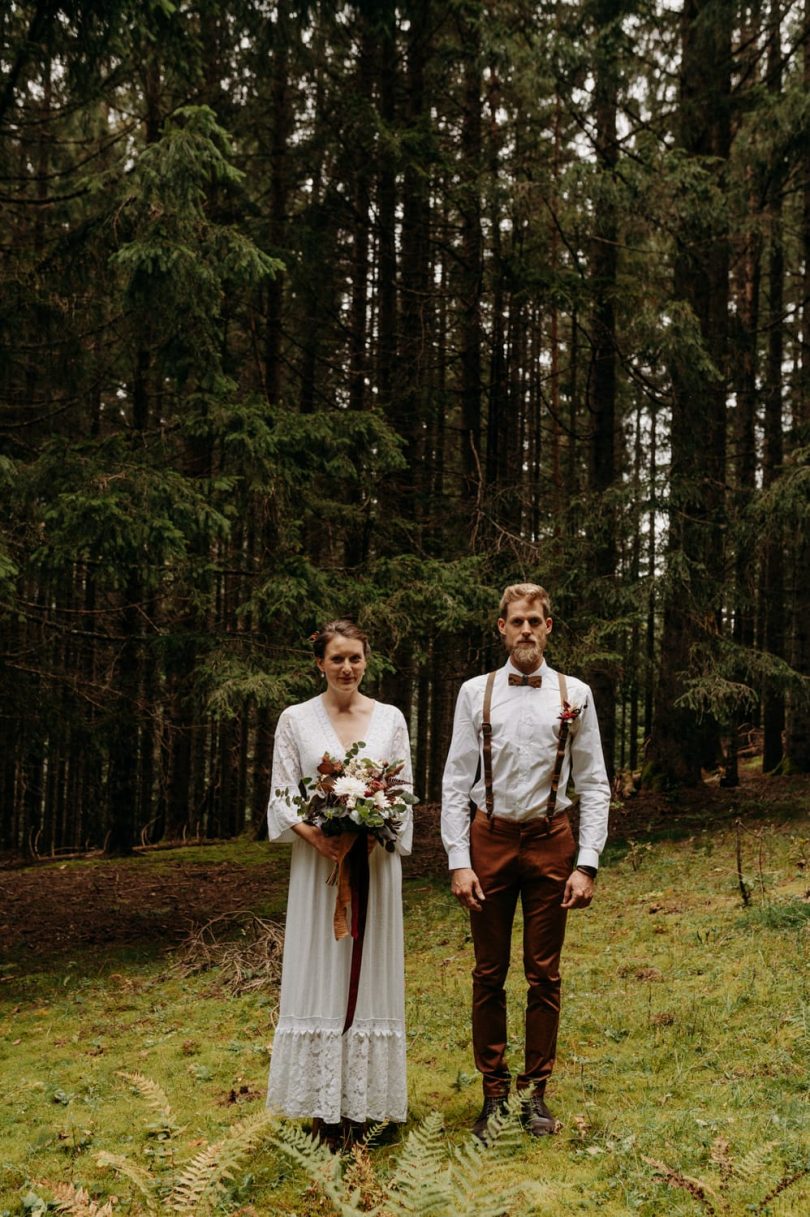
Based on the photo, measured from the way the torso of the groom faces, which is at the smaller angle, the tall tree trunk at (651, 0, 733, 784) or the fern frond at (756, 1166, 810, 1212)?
the fern frond

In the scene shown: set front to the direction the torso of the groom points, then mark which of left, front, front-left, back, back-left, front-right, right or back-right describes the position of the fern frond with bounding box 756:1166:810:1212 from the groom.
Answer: front-left

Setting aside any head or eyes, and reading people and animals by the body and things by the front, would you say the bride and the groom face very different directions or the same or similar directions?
same or similar directions

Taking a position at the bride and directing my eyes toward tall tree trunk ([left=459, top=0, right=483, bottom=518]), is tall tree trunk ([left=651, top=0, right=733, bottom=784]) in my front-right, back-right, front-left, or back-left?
front-right

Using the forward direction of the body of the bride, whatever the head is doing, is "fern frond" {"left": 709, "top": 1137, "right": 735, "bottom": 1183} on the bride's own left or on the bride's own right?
on the bride's own left

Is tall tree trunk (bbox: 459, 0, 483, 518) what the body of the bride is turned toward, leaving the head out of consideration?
no

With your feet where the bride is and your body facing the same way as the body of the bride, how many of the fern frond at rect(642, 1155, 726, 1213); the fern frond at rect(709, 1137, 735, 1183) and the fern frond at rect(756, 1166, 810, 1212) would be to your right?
0

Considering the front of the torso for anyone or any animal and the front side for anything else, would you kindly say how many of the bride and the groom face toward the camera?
2

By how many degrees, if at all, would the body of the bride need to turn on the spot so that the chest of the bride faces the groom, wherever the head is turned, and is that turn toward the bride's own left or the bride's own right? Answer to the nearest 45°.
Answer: approximately 90° to the bride's own left

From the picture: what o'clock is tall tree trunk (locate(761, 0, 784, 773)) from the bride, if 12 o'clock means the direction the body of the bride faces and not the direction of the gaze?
The tall tree trunk is roughly at 7 o'clock from the bride.

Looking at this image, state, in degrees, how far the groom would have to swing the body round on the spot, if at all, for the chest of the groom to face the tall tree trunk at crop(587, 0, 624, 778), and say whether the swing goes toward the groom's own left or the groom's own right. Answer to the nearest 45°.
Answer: approximately 180°

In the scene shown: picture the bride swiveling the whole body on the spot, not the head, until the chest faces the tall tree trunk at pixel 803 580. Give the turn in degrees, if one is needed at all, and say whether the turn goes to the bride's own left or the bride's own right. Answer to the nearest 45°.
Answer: approximately 135° to the bride's own left

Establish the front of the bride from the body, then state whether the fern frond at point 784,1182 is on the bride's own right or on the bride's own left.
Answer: on the bride's own left

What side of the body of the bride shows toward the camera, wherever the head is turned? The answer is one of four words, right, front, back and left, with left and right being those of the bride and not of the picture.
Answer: front

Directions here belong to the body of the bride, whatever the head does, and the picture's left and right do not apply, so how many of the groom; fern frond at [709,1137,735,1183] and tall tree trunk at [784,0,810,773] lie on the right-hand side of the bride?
0

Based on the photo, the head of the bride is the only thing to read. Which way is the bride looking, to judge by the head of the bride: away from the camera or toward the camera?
toward the camera
